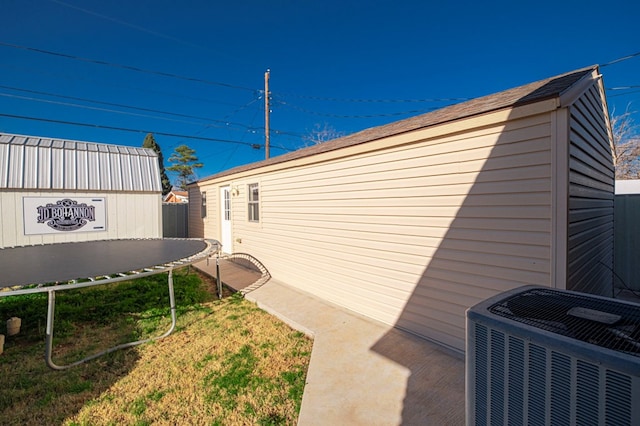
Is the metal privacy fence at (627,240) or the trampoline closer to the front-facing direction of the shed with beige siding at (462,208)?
the trampoline

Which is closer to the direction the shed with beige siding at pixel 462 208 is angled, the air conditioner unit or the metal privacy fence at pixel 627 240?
the air conditioner unit

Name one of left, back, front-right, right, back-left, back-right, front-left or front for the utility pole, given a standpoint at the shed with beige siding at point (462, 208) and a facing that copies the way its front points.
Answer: right

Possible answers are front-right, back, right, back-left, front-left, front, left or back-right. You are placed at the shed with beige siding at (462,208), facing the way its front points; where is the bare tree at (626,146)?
back

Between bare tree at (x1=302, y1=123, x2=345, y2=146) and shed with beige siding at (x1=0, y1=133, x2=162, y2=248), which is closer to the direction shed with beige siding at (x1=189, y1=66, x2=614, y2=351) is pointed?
the shed with beige siding

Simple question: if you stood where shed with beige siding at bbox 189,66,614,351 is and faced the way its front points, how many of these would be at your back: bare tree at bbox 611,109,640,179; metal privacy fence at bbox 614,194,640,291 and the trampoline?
2

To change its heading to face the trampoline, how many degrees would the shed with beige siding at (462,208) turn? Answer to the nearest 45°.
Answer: approximately 45° to its right

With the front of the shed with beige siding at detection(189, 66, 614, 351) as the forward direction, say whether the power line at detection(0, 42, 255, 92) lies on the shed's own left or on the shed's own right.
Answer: on the shed's own right

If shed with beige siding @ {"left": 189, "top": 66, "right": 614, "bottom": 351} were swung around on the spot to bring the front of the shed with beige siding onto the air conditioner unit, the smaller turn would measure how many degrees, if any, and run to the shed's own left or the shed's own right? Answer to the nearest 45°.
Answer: approximately 45° to the shed's own left

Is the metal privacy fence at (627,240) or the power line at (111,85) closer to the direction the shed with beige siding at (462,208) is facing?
the power line

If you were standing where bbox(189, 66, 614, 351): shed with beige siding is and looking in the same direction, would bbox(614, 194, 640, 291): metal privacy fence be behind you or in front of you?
behind

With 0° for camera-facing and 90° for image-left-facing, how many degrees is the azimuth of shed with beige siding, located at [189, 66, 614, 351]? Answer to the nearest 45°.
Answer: approximately 45°

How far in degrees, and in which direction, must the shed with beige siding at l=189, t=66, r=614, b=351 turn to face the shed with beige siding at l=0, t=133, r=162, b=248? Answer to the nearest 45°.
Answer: approximately 45° to its right
